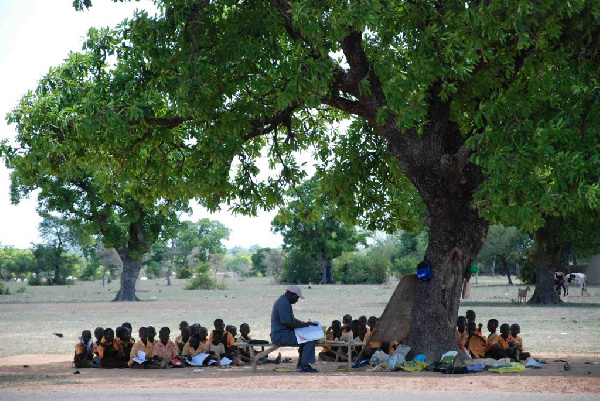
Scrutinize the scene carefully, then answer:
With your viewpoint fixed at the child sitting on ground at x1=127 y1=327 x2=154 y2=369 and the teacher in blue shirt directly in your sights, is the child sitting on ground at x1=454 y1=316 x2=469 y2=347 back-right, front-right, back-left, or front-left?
front-left

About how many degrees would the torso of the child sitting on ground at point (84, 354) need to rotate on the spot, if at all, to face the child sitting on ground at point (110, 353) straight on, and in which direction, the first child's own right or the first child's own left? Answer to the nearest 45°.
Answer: approximately 45° to the first child's own right

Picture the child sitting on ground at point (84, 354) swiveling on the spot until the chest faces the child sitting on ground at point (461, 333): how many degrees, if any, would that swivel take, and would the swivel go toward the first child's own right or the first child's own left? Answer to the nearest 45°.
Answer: approximately 90° to the first child's own left
